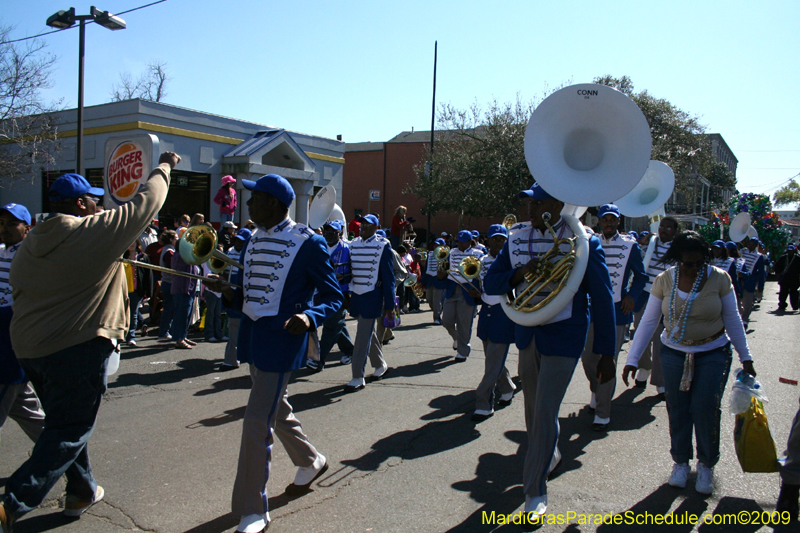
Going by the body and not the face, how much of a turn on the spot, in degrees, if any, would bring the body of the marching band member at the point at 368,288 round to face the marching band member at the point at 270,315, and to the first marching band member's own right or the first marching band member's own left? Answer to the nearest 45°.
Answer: approximately 45° to the first marching band member's own left

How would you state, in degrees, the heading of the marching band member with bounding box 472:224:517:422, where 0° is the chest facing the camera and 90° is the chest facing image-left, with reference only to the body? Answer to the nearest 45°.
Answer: approximately 45°

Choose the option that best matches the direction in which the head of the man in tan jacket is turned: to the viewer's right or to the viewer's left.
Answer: to the viewer's right

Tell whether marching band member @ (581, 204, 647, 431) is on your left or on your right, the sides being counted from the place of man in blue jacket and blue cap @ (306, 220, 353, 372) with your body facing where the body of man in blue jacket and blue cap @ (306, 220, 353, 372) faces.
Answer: on your left

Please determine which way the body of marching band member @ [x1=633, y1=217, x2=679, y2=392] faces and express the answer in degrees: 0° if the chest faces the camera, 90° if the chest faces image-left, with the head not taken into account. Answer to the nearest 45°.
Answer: approximately 45°

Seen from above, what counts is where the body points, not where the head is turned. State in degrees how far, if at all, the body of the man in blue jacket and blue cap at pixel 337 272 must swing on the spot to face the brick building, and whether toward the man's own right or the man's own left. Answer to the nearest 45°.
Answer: approximately 135° to the man's own right

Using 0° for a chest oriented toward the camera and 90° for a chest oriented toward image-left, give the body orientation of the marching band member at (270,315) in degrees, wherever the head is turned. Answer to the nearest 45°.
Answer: approximately 45°
